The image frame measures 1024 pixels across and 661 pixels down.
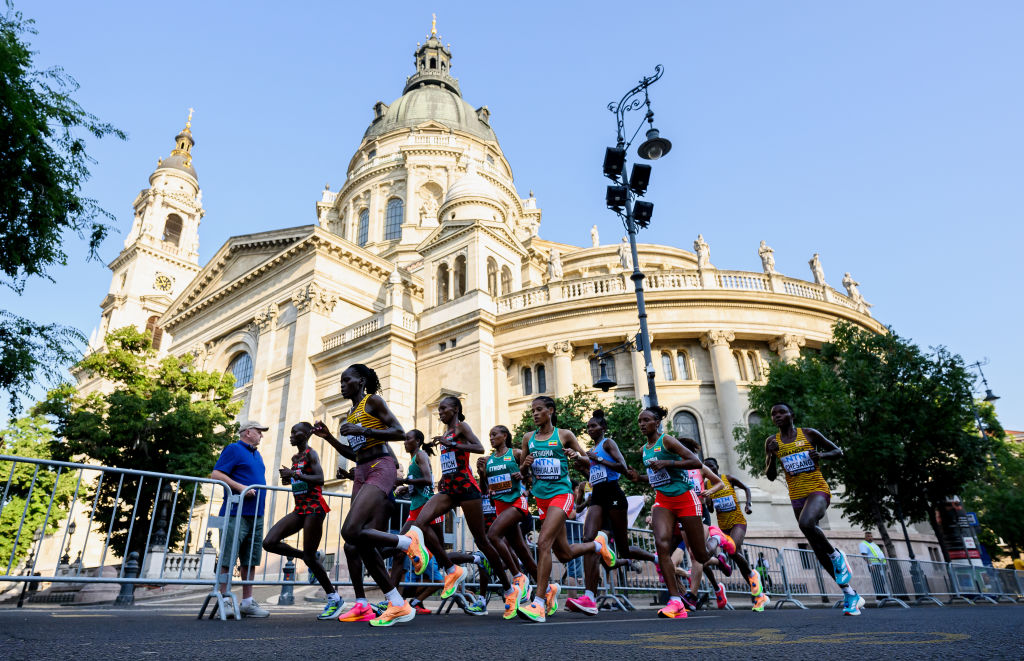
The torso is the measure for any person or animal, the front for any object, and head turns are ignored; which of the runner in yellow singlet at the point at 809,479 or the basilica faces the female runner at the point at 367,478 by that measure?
the runner in yellow singlet

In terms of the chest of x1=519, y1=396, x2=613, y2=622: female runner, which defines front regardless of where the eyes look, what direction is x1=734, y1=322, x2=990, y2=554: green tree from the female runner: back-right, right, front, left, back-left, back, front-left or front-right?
back

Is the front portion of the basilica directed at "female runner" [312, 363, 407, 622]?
no

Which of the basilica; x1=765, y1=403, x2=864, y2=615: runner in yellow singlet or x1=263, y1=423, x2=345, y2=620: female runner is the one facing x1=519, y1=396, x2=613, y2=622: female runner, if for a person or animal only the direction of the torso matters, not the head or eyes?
the runner in yellow singlet

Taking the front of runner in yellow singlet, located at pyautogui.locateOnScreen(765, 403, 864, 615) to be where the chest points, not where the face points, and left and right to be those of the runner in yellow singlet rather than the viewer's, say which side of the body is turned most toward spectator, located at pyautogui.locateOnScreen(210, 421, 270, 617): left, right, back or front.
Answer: front

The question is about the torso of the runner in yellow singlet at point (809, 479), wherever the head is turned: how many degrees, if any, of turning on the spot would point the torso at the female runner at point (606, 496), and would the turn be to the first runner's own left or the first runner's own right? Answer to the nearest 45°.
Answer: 0° — they already face them

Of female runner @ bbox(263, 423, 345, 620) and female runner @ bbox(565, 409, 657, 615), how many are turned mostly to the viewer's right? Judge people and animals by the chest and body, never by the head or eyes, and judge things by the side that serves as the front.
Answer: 0

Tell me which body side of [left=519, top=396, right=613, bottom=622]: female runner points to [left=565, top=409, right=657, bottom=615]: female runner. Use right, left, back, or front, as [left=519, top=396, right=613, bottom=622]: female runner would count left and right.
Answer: back

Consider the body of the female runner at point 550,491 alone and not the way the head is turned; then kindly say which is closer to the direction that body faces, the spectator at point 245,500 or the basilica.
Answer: the spectator

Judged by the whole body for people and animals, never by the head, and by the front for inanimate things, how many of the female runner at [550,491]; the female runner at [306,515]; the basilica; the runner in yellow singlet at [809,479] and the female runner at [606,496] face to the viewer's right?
0

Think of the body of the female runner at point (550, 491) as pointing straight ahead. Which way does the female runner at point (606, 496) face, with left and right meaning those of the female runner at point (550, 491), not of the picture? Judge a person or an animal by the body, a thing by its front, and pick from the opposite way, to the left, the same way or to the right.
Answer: the same way

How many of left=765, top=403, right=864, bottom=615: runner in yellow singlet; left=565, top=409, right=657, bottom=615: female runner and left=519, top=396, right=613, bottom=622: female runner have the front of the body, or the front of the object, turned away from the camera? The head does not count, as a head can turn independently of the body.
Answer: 0

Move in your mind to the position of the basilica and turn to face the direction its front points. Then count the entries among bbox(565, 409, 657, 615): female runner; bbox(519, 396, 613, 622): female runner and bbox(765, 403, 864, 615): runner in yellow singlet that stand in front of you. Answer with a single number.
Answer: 0

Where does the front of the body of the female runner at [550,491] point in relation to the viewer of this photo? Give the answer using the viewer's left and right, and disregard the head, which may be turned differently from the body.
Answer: facing the viewer and to the left of the viewer

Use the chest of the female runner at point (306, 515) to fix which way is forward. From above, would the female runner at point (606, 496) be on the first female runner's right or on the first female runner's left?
on the first female runner's left

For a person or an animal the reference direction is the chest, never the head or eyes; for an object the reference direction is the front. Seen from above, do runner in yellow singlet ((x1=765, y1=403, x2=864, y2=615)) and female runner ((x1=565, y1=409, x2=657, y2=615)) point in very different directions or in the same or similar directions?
same or similar directions

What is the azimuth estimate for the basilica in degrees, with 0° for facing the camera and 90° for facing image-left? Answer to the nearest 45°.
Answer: approximately 135°

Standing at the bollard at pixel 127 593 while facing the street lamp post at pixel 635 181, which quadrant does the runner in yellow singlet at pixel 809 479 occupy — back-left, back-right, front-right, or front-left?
front-right

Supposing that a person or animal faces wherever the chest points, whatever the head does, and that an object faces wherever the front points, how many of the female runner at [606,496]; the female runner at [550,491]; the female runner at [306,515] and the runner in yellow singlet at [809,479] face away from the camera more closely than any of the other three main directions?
0
